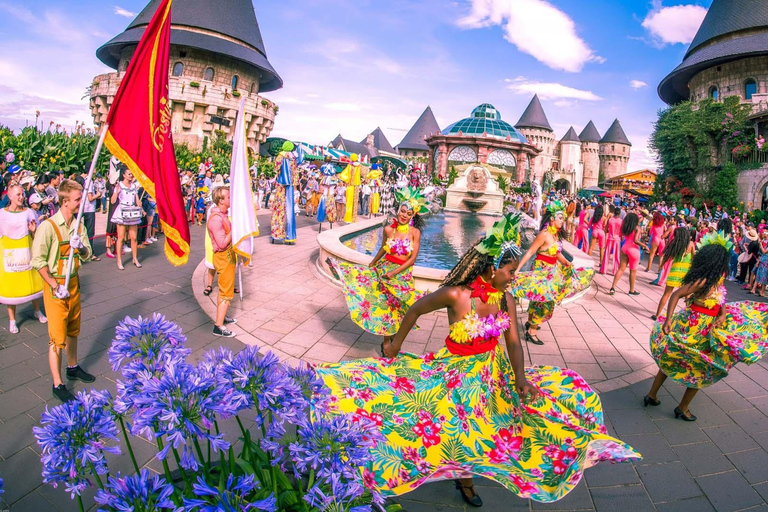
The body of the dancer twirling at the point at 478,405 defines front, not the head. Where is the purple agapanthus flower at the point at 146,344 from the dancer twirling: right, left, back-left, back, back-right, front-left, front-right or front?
right

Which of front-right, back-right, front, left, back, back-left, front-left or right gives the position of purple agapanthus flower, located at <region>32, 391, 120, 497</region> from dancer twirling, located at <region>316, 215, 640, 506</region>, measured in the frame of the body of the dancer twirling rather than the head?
right

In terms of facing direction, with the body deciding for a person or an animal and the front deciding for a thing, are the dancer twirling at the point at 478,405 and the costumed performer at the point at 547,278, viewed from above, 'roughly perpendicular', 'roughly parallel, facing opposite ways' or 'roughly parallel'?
roughly parallel

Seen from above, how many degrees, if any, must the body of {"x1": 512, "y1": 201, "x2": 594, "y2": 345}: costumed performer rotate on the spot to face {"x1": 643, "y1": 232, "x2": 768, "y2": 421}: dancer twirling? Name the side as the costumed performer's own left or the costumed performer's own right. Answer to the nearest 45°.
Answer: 0° — they already face them

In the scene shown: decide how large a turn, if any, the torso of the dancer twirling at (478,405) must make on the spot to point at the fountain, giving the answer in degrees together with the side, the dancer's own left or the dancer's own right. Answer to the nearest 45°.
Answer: approximately 135° to the dancer's own left

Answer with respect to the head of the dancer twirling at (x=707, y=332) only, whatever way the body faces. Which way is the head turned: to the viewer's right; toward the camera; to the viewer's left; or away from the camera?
away from the camera

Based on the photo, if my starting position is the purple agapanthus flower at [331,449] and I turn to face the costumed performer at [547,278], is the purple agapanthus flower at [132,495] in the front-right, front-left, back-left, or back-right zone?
back-left

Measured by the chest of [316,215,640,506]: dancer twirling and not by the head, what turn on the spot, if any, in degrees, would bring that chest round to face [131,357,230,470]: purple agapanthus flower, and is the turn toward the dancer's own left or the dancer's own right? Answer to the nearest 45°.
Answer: approximately 90° to the dancer's own right

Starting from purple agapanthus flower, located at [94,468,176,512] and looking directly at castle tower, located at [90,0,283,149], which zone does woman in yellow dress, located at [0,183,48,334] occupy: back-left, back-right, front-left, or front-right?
front-left

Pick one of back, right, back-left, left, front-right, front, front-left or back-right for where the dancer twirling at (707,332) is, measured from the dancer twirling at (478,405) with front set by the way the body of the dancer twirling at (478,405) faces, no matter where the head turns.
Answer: left

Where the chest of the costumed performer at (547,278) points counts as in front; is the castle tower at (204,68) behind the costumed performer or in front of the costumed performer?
behind

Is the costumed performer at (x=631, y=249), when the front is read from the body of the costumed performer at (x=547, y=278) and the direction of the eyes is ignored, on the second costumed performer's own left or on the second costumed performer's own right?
on the second costumed performer's own left

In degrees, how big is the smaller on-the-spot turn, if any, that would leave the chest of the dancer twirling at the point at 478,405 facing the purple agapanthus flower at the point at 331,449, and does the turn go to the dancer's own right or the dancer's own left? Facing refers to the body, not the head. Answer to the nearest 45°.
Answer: approximately 45° to the dancer's own right

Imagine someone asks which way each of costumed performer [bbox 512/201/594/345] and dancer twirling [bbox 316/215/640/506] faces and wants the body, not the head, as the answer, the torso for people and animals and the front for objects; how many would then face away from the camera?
0

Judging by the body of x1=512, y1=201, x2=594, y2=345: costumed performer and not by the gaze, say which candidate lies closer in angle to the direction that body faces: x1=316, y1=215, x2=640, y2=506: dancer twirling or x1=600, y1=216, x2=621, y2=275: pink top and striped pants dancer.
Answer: the dancer twirling
